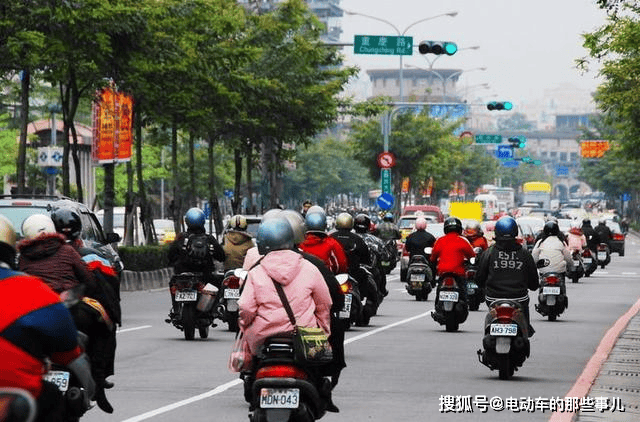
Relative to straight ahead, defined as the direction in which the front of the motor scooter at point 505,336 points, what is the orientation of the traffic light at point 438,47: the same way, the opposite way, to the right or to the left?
the opposite way

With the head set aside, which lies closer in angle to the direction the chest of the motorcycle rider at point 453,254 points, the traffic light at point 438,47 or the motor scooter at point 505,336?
the traffic light

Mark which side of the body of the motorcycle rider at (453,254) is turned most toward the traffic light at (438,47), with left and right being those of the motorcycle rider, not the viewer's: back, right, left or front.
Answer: front

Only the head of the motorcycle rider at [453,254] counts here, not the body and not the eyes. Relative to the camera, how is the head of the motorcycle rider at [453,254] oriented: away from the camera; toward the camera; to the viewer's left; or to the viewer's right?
away from the camera

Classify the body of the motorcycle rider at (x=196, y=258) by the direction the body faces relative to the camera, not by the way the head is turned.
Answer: away from the camera

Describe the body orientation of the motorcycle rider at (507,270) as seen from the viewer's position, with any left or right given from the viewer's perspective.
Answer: facing away from the viewer

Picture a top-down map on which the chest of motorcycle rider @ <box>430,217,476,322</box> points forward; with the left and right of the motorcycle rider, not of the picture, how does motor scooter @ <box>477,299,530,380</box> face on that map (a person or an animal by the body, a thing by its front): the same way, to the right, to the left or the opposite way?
the same way

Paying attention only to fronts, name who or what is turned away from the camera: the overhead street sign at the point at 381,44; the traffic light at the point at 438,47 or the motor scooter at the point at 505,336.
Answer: the motor scooter

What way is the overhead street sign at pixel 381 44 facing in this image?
toward the camera

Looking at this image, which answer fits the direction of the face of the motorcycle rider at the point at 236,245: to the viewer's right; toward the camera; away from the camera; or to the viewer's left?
away from the camera

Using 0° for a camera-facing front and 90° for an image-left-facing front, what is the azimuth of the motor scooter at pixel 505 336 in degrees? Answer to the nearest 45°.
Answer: approximately 180°

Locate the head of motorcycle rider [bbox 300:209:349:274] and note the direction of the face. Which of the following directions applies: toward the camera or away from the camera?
away from the camera

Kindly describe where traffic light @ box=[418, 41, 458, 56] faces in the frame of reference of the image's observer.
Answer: facing the viewer

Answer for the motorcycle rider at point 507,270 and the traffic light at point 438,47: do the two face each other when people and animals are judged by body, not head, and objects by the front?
yes

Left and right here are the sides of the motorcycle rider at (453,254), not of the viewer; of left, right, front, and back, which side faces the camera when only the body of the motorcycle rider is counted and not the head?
back

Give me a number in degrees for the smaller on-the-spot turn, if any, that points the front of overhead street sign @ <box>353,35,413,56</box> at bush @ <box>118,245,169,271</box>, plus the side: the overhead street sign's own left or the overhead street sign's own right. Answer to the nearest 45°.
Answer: approximately 45° to the overhead street sign's own right

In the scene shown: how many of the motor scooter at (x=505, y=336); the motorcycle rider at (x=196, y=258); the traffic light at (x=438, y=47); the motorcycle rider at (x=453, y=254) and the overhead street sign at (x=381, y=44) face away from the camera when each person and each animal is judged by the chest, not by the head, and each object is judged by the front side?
3
